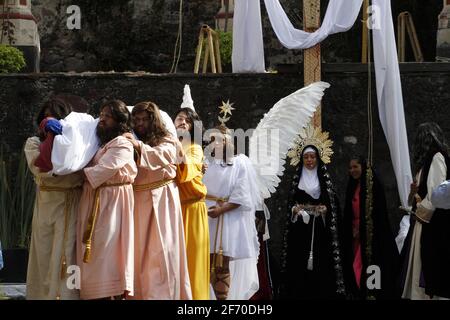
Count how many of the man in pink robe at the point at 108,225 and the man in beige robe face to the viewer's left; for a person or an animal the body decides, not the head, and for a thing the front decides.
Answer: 1

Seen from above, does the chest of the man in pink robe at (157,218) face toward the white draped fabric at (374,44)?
no

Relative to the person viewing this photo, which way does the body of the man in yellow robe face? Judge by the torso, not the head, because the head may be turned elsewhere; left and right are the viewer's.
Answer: facing the viewer and to the left of the viewer

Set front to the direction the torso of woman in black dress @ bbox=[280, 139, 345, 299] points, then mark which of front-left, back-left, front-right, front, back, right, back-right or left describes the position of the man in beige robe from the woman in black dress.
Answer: front-right

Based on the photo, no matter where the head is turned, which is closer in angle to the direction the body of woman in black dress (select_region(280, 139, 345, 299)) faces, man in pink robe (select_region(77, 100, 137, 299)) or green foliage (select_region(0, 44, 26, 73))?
the man in pink robe

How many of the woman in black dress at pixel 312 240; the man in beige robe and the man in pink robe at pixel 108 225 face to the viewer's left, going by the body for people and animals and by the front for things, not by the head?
1

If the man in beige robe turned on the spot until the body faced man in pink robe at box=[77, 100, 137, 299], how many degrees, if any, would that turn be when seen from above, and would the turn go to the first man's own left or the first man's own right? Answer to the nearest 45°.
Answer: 0° — they already face them

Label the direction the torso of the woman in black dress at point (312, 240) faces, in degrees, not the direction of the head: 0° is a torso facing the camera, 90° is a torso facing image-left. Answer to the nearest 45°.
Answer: approximately 0°

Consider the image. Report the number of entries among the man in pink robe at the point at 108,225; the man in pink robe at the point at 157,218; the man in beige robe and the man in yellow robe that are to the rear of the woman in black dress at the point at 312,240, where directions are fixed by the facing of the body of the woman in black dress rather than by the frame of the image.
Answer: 0

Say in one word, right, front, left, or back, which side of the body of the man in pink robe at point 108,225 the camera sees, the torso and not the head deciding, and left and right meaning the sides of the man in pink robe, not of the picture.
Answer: left

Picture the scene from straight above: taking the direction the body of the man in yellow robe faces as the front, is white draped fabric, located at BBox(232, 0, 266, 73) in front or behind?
behind

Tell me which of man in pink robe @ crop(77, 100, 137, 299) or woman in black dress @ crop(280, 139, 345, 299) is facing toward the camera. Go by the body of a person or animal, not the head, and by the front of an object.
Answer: the woman in black dress

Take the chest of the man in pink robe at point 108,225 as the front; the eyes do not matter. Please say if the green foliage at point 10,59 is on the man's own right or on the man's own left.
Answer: on the man's own right
